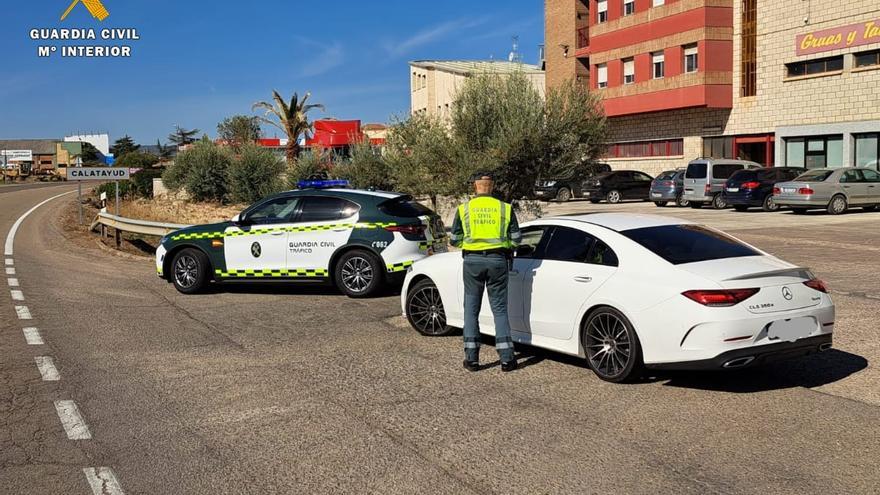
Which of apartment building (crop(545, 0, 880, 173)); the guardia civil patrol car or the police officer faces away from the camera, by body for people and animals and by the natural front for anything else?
the police officer

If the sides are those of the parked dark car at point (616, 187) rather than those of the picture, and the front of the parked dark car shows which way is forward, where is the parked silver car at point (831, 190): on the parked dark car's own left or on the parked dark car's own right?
on the parked dark car's own right

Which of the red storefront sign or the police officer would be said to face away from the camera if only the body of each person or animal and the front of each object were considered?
the police officer

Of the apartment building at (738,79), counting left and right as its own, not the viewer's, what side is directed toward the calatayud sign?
front

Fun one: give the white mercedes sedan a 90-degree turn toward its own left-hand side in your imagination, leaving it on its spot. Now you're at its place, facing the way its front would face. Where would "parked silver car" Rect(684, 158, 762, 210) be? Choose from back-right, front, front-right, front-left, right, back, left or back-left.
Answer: back-right

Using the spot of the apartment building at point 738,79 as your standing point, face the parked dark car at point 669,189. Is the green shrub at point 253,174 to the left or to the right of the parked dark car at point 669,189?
right

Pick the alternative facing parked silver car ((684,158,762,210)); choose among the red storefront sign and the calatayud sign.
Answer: the red storefront sign

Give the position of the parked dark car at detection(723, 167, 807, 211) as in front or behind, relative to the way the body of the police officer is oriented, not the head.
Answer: in front

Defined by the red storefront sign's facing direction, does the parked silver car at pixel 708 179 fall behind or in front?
in front

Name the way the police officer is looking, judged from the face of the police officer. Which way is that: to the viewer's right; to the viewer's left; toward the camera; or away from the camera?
away from the camera

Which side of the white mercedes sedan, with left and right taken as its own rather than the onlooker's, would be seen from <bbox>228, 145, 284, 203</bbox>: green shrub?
front

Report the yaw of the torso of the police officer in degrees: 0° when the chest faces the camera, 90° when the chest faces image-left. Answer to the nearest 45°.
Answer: approximately 180°

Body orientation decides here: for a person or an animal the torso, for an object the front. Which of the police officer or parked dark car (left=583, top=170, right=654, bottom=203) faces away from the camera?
the police officer
